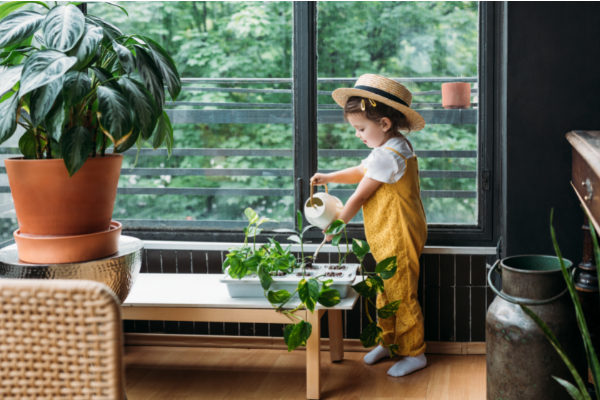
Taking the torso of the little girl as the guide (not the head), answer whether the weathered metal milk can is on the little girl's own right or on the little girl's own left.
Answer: on the little girl's own left

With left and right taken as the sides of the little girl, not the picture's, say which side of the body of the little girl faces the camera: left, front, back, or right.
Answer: left

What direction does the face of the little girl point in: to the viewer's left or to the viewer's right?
to the viewer's left
